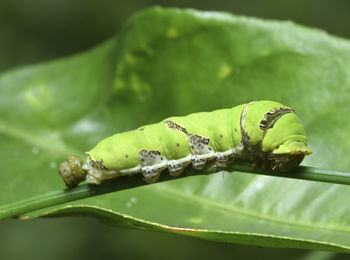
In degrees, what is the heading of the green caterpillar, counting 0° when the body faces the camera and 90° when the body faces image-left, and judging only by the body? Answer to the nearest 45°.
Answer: approximately 270°
